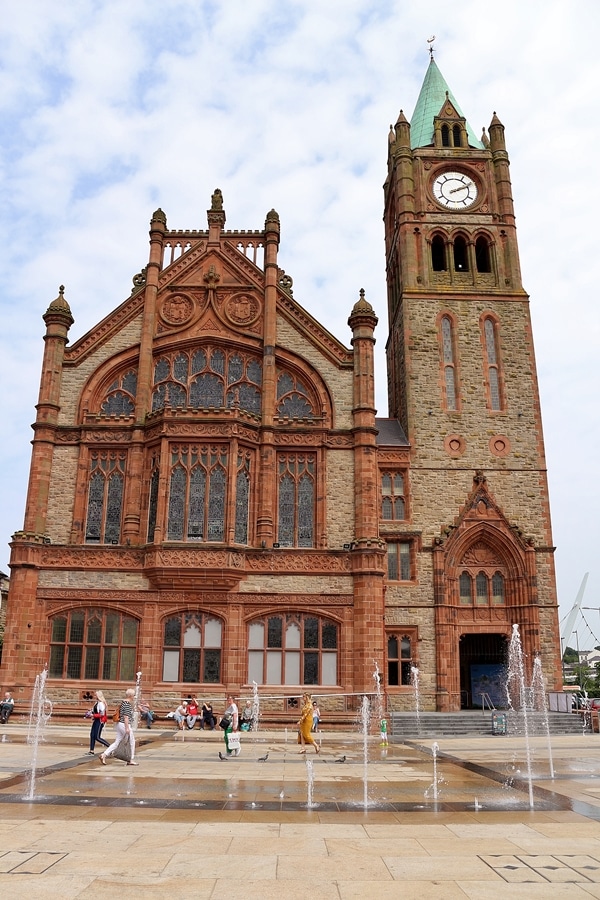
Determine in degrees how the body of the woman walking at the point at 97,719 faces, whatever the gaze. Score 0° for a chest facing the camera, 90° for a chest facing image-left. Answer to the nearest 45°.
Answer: approximately 90°

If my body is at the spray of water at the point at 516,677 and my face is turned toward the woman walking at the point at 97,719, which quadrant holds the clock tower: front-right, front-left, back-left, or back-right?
front-right

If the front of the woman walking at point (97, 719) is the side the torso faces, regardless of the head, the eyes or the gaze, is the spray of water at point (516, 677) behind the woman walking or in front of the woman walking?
behind

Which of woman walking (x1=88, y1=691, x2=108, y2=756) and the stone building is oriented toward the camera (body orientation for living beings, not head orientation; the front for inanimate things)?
the stone building

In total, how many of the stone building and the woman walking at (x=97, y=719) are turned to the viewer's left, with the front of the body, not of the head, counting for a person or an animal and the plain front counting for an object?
1

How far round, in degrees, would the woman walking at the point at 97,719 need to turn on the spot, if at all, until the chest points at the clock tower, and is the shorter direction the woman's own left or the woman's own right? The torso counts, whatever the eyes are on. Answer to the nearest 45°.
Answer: approximately 135° to the woman's own right

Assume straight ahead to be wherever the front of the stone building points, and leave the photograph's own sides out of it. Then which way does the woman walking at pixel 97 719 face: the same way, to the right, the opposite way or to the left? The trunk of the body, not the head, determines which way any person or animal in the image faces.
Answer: to the right

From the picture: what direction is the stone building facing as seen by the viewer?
toward the camera

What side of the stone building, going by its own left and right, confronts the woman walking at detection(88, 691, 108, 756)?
front

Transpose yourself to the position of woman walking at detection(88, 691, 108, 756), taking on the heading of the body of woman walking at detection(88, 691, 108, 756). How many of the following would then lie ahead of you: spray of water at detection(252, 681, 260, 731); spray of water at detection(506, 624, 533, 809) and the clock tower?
0

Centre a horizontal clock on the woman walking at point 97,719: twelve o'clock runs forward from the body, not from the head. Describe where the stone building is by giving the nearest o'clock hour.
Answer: The stone building is roughly at 4 o'clock from the woman walking.
